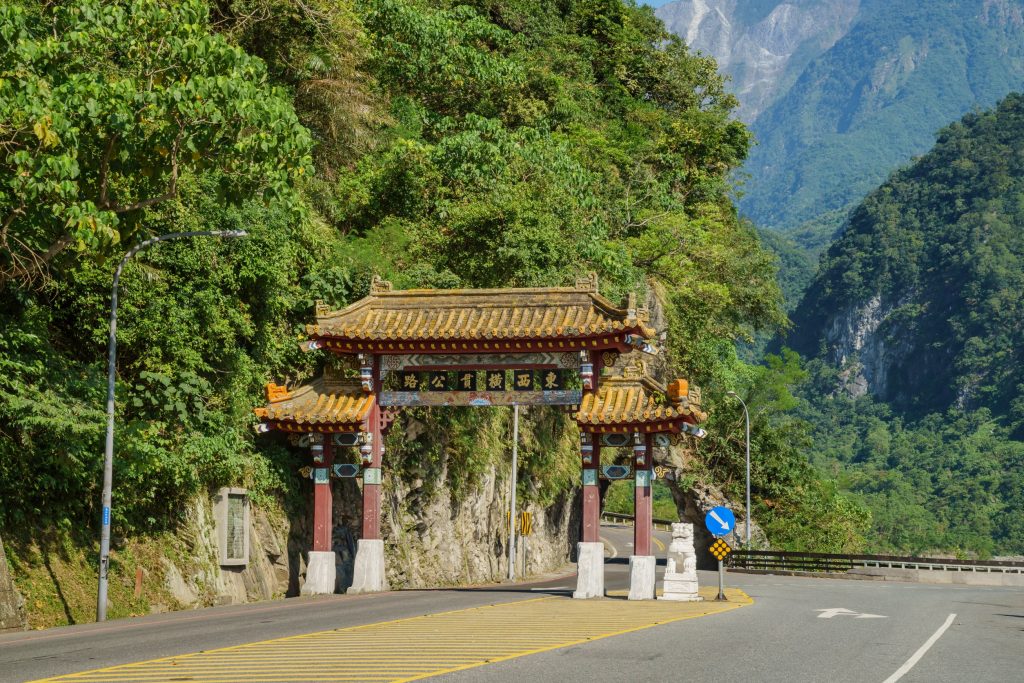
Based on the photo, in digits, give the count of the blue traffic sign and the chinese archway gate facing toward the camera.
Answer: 2

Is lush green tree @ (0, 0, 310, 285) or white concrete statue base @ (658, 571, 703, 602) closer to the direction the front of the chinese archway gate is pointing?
the lush green tree

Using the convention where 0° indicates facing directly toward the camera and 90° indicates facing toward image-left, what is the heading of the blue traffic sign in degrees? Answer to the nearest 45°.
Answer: approximately 0°

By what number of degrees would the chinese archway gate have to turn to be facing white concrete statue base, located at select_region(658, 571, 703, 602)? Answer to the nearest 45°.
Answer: approximately 90° to its left

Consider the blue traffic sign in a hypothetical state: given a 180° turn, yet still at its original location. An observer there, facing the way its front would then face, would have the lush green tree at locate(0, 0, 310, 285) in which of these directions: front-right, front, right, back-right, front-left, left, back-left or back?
back-left

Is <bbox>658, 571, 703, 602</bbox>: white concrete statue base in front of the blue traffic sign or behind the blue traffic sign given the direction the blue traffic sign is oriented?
behind
